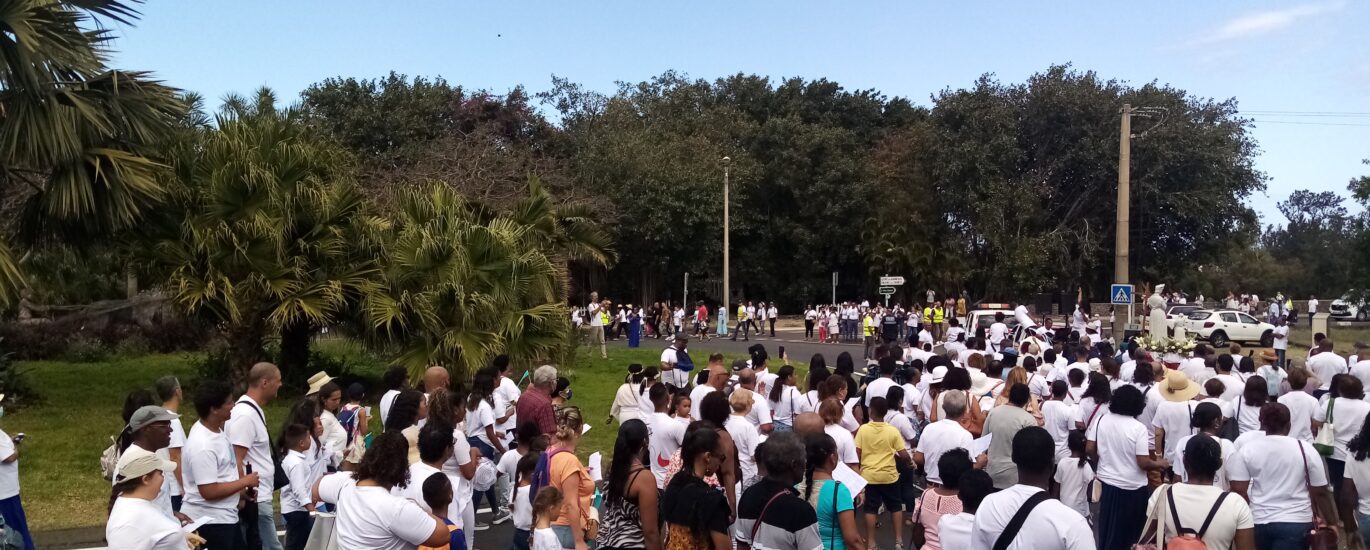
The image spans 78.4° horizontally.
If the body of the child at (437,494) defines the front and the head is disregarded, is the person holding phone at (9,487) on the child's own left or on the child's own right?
on the child's own left

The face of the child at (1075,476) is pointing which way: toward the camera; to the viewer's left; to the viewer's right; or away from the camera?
away from the camera

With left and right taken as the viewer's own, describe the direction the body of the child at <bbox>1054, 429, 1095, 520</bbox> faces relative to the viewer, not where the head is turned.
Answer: facing away from the viewer

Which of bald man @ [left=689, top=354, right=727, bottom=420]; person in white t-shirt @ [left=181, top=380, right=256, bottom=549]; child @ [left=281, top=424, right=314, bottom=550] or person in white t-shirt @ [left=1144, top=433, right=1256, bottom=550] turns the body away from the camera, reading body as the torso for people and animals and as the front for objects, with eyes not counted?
person in white t-shirt @ [left=1144, top=433, right=1256, bottom=550]

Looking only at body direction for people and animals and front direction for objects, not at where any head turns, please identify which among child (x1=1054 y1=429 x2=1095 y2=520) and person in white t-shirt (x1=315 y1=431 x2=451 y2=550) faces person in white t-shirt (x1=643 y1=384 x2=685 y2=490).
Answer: person in white t-shirt (x1=315 y1=431 x2=451 y2=550)

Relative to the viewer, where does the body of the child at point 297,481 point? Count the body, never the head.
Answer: to the viewer's right

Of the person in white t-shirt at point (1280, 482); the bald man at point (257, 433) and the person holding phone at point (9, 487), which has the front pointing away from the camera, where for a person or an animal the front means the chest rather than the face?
the person in white t-shirt

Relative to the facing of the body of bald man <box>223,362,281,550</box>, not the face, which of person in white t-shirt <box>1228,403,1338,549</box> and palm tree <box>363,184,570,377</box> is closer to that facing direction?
the person in white t-shirt

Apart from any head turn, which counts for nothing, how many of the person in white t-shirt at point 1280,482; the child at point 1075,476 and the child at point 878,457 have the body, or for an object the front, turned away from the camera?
3

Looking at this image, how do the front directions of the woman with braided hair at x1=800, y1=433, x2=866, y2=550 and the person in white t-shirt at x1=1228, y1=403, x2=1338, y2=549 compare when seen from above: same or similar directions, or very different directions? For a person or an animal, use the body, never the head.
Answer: same or similar directions

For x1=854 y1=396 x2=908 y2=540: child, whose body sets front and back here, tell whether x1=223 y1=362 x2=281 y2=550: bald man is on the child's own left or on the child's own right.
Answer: on the child's own left

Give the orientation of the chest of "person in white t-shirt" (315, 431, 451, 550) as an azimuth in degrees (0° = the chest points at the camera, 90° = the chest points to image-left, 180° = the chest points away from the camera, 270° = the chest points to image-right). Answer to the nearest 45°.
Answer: approximately 225°

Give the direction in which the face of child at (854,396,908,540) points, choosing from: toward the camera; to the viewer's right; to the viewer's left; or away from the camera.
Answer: away from the camera

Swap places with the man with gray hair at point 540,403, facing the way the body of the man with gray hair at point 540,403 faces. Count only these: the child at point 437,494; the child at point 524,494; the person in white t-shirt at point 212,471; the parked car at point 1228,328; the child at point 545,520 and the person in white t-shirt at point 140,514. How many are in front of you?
1

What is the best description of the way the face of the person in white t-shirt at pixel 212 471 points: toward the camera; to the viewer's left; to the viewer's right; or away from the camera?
to the viewer's right

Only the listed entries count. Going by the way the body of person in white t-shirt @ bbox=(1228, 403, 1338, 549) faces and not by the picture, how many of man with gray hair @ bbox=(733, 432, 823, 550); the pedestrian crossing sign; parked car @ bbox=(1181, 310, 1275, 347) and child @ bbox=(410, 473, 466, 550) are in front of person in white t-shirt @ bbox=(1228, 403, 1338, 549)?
2
